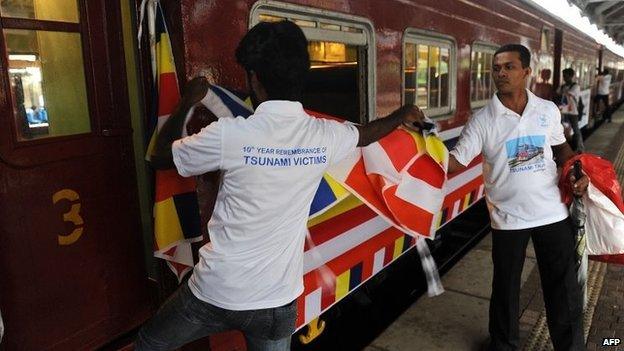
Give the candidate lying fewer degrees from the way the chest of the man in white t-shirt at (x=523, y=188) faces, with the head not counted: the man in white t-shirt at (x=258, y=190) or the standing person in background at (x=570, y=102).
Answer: the man in white t-shirt

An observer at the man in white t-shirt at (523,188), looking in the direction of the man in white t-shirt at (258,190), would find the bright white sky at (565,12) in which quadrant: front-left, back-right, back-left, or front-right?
back-right

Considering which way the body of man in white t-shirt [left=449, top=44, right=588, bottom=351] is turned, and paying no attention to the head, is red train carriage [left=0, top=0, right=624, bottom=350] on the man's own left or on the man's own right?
on the man's own right

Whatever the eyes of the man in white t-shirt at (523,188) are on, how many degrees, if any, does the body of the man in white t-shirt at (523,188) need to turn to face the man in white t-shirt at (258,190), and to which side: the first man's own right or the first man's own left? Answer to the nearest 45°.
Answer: approximately 45° to the first man's own right

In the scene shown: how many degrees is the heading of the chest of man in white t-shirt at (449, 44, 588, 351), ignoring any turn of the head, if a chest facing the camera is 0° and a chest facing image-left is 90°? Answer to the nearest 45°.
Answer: approximately 0°

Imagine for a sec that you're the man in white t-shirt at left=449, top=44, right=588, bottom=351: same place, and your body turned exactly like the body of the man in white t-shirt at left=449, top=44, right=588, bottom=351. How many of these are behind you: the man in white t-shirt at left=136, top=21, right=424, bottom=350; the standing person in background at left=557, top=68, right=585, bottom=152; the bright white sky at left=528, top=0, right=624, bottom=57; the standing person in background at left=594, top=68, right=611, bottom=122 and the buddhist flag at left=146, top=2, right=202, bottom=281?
3

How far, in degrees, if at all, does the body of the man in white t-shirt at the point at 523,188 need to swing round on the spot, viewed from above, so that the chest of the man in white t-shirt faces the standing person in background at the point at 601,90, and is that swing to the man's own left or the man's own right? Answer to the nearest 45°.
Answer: approximately 180°

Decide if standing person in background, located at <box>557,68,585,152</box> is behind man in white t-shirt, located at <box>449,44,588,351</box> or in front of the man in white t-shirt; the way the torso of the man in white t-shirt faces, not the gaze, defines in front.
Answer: behind

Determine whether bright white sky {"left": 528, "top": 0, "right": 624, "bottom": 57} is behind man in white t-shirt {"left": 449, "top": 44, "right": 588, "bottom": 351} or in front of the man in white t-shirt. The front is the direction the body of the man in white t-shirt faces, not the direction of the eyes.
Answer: behind

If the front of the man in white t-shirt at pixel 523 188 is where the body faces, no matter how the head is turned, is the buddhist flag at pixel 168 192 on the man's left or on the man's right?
on the man's right
